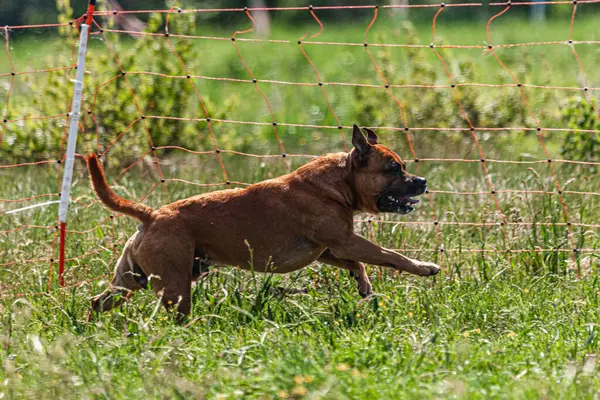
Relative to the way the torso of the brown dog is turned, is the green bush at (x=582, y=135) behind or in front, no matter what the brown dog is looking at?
in front

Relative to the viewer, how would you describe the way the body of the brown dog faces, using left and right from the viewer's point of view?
facing to the right of the viewer
